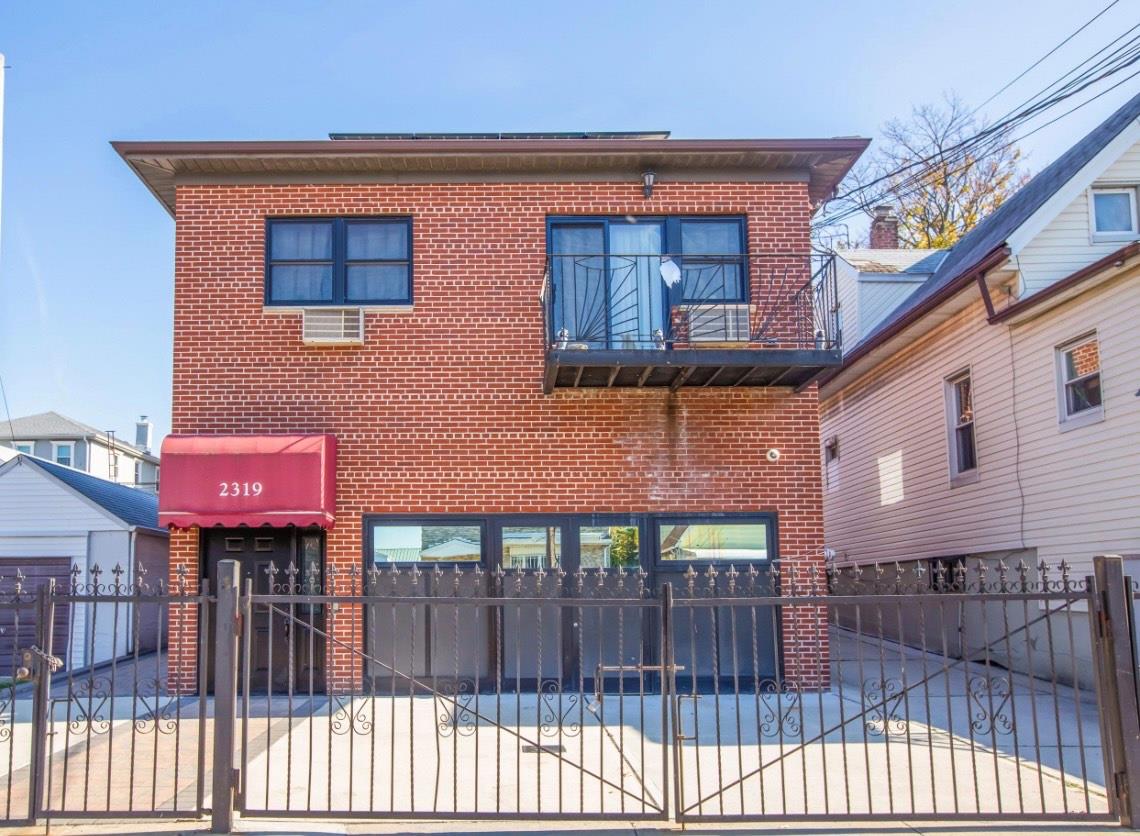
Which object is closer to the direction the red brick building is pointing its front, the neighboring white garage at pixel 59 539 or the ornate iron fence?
the ornate iron fence

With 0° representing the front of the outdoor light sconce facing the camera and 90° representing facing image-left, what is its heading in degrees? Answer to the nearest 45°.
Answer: approximately 0°

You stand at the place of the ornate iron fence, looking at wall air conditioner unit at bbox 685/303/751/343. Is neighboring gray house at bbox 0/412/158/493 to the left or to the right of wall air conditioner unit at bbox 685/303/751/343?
left

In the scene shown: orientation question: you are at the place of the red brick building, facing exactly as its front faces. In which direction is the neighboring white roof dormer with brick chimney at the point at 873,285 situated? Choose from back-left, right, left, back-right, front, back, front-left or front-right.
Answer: back-left

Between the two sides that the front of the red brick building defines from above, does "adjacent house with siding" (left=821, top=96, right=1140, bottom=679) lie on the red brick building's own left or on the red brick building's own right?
on the red brick building's own left

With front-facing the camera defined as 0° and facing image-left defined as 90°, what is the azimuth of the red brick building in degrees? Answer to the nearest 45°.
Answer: approximately 0°

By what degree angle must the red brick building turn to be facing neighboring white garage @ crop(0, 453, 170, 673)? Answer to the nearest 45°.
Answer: approximately 135° to its right
